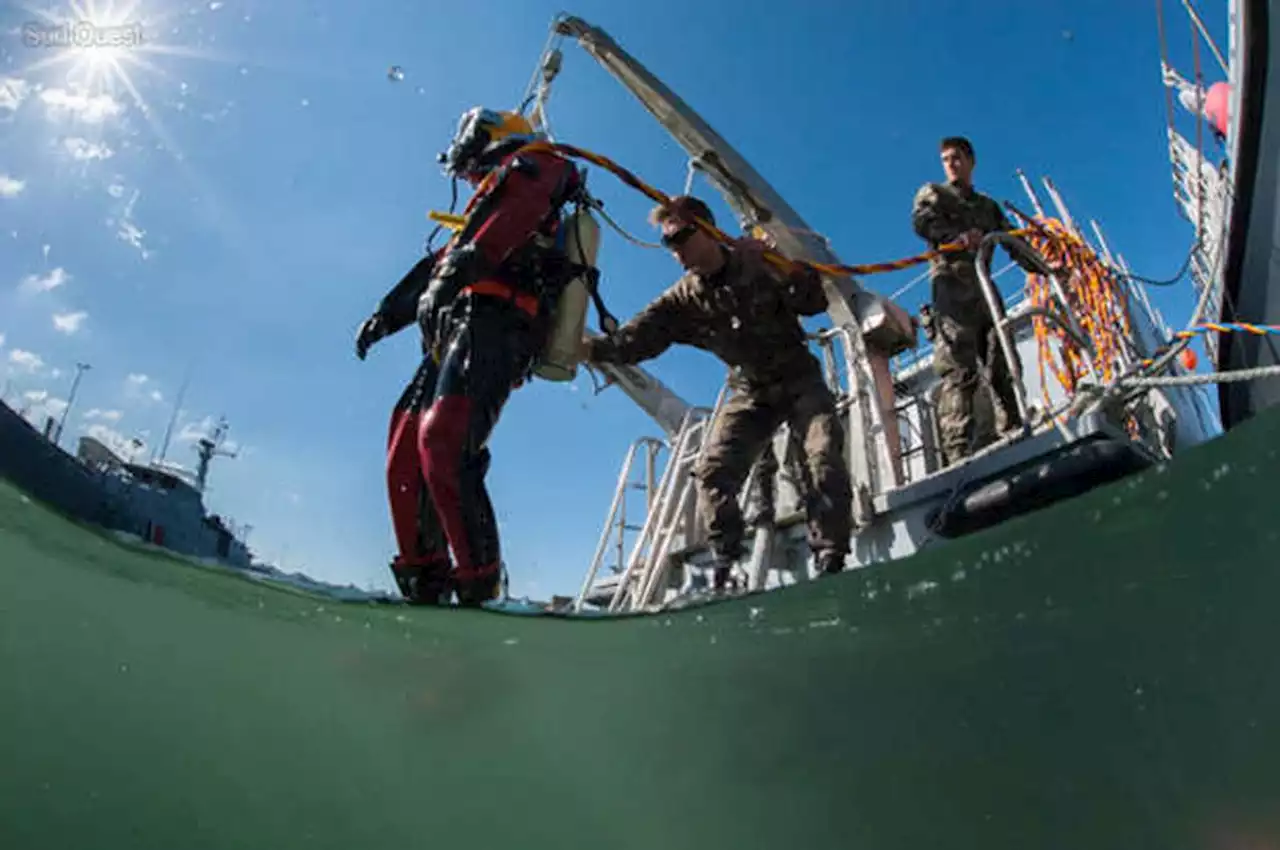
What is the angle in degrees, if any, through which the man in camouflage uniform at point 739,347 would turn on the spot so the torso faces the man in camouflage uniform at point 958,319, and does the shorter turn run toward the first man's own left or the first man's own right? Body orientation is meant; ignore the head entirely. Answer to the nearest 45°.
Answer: approximately 180°

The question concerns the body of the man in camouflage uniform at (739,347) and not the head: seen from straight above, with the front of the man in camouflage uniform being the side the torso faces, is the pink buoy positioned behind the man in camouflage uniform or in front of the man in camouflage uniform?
behind

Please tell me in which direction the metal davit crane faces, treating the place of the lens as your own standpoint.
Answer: facing to the left of the viewer

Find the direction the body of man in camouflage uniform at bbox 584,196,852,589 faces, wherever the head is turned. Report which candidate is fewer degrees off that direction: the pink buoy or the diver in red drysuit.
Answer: the diver in red drysuit

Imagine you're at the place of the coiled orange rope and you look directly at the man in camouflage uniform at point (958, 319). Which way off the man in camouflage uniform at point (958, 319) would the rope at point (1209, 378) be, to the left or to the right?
left

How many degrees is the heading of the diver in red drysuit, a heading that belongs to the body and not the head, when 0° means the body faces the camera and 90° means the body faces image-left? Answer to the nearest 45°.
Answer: approximately 45°

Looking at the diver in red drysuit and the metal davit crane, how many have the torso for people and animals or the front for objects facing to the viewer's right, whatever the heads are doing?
0

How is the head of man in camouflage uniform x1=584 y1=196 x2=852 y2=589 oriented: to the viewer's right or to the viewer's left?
to the viewer's left

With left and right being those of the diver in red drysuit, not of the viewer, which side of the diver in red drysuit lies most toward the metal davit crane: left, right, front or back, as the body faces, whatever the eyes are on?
back
